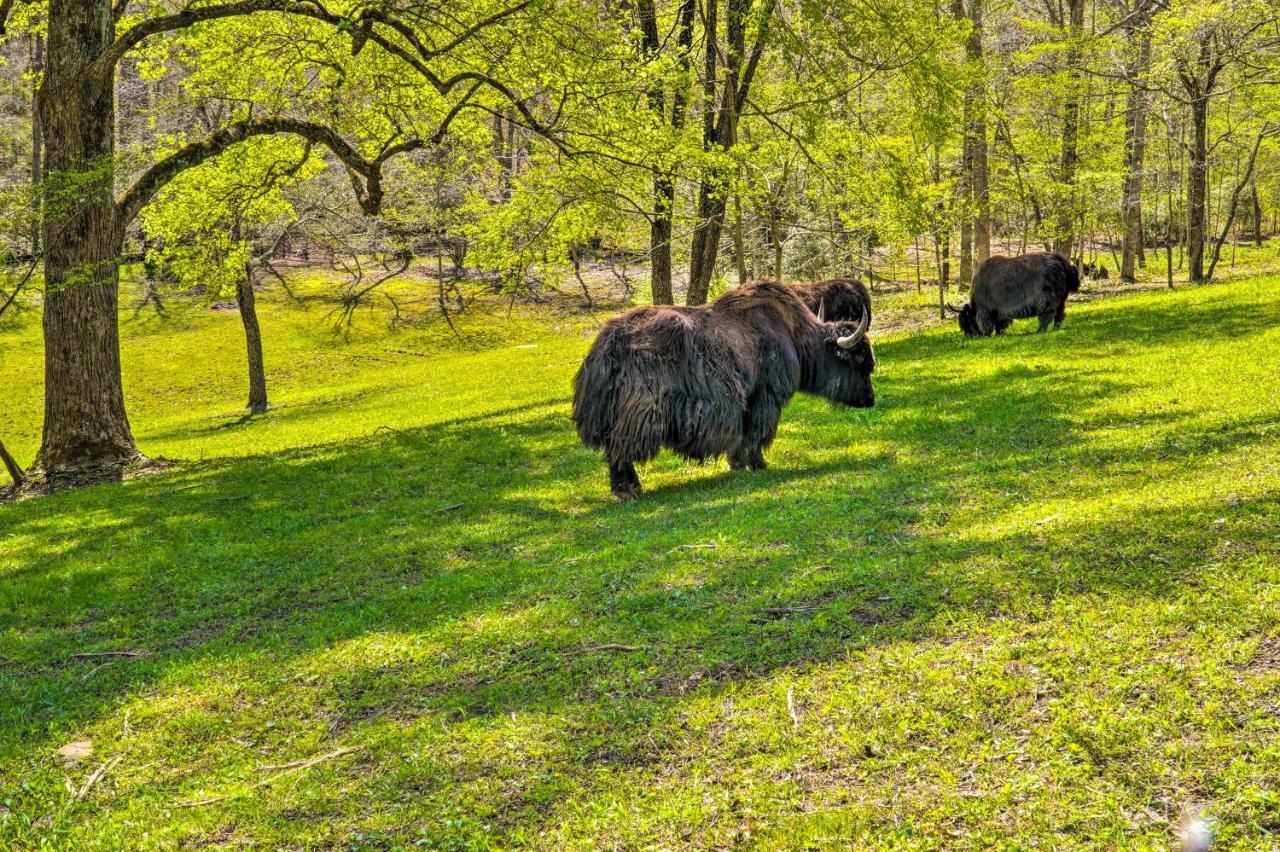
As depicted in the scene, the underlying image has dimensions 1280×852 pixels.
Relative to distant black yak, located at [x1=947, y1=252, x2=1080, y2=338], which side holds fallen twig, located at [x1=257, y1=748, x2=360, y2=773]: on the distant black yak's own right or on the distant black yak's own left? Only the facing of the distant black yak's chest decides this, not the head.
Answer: on the distant black yak's own left

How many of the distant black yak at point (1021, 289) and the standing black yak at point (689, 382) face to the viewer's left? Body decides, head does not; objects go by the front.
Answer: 1

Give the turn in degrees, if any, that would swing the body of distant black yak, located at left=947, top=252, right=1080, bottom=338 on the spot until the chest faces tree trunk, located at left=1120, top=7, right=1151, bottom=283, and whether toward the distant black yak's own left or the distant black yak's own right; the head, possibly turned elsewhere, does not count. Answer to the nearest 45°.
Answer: approximately 90° to the distant black yak's own right

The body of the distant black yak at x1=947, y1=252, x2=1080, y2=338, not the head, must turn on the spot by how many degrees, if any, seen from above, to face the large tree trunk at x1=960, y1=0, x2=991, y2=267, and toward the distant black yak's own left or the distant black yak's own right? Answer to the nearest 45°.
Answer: approximately 90° to the distant black yak's own right

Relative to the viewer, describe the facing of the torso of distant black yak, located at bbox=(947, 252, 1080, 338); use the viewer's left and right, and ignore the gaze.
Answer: facing to the left of the viewer

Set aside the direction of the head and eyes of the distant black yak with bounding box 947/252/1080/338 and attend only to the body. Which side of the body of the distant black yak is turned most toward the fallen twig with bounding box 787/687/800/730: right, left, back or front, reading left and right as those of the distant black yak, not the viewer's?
left

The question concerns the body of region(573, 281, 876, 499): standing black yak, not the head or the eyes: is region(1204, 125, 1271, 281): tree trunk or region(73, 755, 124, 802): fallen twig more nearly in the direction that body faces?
the tree trunk

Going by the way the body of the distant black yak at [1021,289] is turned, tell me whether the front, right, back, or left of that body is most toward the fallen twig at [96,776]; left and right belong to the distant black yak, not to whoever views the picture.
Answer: left

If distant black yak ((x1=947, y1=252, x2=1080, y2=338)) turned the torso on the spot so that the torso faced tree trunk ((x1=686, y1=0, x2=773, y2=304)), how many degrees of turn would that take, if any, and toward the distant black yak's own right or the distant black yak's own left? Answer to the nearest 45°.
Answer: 0° — it already faces it

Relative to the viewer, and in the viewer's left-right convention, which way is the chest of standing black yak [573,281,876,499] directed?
facing away from the viewer and to the right of the viewer

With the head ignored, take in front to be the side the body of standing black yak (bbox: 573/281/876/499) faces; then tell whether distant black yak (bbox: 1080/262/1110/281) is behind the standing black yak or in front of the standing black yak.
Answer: in front

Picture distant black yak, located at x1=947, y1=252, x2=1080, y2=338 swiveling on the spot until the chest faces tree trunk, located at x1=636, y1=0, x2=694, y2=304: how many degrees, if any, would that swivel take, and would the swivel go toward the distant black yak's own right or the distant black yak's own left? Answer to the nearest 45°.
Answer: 0° — it already faces it

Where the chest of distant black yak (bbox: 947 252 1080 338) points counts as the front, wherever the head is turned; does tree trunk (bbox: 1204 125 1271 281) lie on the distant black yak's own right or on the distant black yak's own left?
on the distant black yak's own right

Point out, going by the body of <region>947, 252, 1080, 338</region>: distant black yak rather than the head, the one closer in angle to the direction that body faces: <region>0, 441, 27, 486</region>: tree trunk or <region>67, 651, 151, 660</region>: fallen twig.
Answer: the tree trunk
